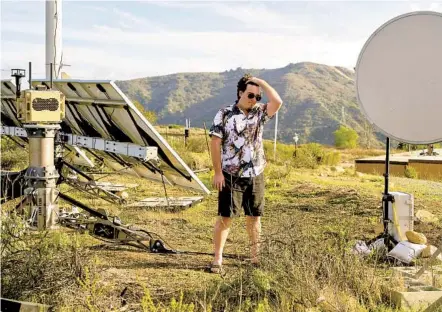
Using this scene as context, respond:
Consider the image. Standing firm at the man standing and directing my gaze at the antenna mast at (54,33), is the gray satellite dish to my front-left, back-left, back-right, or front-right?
back-right

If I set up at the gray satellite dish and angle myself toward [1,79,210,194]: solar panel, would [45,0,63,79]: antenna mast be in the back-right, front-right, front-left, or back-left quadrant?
front-right

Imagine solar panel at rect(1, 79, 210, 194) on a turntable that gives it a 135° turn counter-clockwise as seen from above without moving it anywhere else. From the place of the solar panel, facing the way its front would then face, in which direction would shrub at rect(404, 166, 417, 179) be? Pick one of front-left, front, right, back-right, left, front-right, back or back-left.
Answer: back-right

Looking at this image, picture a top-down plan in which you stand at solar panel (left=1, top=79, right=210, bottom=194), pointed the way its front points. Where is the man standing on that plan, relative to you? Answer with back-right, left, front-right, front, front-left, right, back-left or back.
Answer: right

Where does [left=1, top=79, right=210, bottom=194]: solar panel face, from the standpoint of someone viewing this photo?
facing away from the viewer and to the right of the viewer
